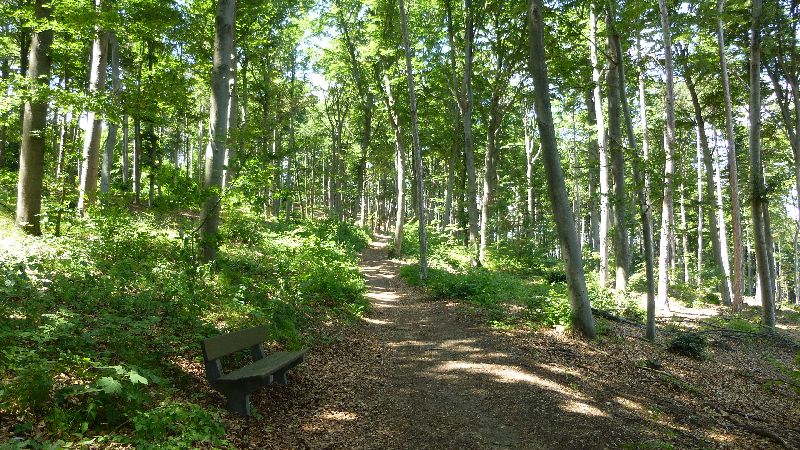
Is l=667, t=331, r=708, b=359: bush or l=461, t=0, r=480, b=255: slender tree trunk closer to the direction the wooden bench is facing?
the bush

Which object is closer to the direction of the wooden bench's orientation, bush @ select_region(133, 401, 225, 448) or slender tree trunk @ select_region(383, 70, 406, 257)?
the bush

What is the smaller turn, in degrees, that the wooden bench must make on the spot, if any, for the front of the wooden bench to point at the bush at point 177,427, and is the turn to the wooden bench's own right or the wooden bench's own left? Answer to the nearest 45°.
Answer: approximately 90° to the wooden bench's own right

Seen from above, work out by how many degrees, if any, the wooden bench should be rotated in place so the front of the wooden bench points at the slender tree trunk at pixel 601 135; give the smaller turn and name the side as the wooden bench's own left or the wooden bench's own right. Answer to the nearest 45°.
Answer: approximately 90° to the wooden bench's own left

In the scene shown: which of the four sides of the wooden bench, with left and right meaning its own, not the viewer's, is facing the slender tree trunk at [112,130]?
back

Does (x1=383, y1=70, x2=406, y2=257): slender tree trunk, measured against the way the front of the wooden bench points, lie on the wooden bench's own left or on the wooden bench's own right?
on the wooden bench's own left

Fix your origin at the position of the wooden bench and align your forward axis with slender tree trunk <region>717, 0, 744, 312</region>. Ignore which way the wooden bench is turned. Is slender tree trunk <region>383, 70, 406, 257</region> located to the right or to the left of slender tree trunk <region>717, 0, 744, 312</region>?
left

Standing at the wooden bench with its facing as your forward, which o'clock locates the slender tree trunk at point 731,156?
The slender tree trunk is roughly at 10 o'clock from the wooden bench.

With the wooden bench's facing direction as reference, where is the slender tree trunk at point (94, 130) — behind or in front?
behind

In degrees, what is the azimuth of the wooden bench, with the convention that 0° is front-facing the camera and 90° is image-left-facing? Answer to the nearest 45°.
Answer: approximately 315°
